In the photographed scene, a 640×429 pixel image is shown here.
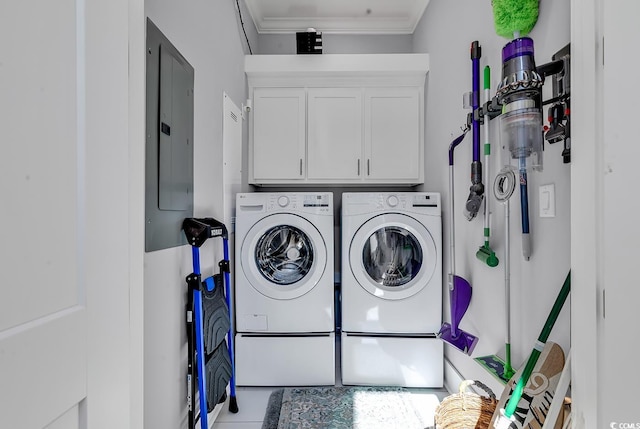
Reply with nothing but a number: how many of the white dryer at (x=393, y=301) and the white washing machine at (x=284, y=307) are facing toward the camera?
2

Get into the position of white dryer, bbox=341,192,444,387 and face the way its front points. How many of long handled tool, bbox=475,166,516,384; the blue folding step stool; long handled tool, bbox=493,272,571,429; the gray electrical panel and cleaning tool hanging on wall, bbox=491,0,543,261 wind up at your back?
0

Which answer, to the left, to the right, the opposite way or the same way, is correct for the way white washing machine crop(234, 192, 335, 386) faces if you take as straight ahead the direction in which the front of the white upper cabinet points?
the same way

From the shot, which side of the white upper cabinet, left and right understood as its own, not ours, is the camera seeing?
front

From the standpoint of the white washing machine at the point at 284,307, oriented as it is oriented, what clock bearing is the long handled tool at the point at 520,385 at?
The long handled tool is roughly at 11 o'clock from the white washing machine.

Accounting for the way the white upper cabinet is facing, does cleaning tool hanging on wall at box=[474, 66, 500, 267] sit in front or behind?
in front

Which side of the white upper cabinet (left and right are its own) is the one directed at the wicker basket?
front

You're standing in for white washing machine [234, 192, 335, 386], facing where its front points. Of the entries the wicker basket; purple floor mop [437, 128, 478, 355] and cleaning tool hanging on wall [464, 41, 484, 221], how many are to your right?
0

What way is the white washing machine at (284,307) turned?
toward the camera

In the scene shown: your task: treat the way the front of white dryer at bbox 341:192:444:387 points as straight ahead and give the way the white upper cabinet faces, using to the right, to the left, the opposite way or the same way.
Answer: the same way

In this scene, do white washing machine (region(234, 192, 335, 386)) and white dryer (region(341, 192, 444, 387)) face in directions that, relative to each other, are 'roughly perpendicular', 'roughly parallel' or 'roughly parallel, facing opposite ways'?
roughly parallel

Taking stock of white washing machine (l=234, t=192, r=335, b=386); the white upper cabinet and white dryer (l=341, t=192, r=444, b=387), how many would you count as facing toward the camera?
3

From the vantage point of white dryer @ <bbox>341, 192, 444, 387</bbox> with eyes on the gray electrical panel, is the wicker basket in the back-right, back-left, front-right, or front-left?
front-left
